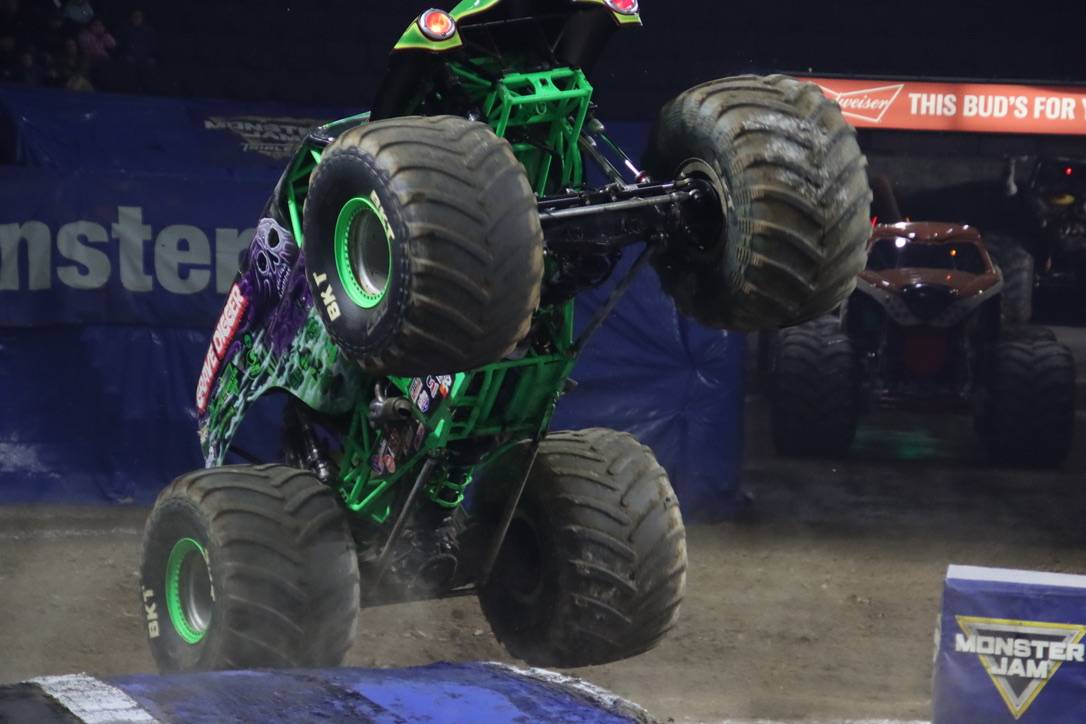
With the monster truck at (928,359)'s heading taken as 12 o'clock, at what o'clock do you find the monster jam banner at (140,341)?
The monster jam banner is roughly at 2 o'clock from the monster truck.

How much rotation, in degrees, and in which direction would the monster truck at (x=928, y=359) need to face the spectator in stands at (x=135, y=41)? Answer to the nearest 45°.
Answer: approximately 90° to its right

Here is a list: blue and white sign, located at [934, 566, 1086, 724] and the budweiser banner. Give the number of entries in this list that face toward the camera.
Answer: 2

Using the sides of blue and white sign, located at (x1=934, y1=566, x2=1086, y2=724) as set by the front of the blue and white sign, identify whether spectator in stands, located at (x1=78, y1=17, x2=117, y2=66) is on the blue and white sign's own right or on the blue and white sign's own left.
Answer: on the blue and white sign's own right
